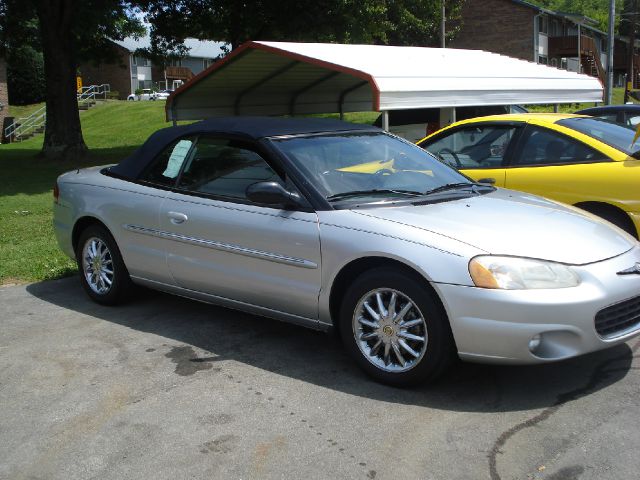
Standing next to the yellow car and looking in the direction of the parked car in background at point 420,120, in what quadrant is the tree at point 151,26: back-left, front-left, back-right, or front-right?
front-left

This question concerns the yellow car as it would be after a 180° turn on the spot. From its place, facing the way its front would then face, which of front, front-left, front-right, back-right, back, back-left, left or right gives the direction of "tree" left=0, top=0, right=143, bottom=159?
back

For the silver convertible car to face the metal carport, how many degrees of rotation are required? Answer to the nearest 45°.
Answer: approximately 135° to its left

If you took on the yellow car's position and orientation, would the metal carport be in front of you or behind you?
in front

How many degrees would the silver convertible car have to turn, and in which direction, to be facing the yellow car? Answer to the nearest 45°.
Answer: approximately 90° to its left

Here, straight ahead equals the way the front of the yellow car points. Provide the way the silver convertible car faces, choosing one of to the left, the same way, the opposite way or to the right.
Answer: the opposite way

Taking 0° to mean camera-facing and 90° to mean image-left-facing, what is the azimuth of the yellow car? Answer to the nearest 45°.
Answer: approximately 135°

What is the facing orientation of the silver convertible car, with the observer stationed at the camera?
facing the viewer and to the right of the viewer
